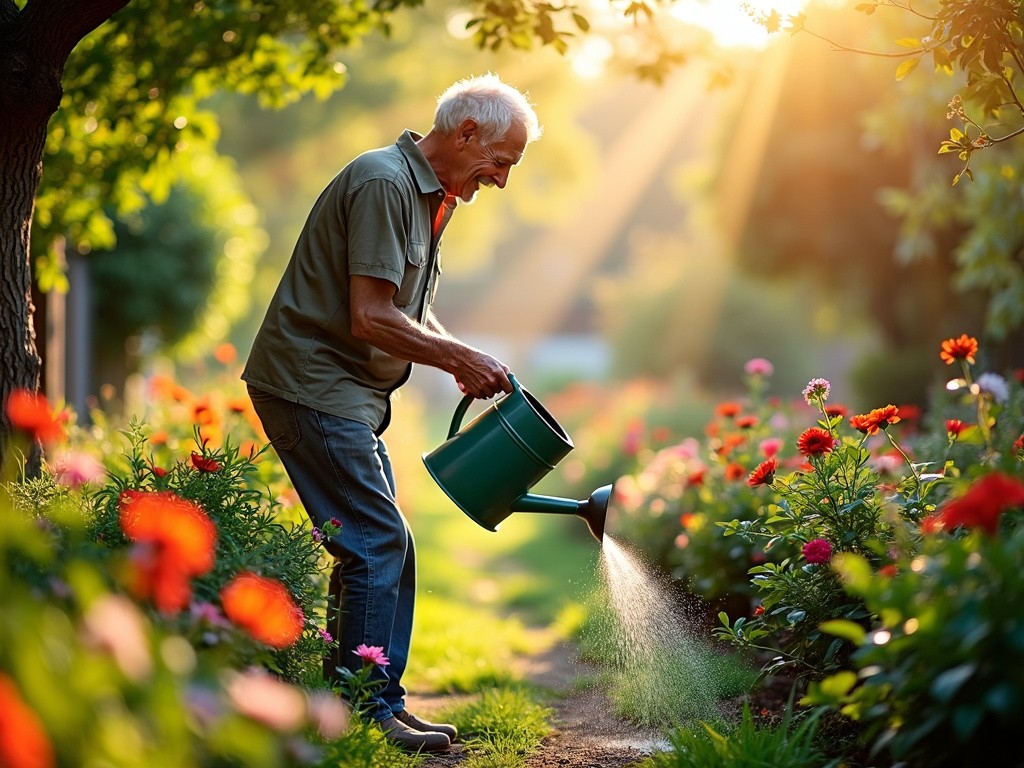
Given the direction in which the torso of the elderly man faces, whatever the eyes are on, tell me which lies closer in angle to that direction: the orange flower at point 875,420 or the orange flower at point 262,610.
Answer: the orange flower at point 875,420

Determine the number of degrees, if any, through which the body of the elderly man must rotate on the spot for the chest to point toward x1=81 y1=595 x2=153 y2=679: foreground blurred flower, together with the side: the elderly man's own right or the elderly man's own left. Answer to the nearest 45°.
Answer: approximately 90° to the elderly man's own right

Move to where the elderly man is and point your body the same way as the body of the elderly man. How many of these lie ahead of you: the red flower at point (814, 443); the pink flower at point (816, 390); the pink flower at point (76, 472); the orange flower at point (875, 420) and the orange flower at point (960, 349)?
4

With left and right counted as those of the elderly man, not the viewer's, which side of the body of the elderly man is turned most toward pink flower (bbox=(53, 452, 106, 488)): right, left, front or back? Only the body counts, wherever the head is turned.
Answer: back

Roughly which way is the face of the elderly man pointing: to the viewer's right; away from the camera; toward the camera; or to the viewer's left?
to the viewer's right

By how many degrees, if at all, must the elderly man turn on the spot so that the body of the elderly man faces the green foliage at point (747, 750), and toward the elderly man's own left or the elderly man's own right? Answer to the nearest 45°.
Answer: approximately 45° to the elderly man's own right

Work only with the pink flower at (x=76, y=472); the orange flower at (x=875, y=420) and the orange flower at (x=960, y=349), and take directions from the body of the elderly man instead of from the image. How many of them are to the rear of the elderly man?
1

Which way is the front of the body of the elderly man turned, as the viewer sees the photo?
to the viewer's right

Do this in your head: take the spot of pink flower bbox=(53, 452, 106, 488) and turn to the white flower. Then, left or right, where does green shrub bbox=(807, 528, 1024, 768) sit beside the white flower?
right

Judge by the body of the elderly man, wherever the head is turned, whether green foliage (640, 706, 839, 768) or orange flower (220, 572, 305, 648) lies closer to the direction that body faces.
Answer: the green foliage

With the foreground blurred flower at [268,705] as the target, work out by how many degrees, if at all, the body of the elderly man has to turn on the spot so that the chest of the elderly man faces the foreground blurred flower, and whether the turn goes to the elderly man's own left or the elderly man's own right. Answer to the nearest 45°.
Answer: approximately 90° to the elderly man's own right

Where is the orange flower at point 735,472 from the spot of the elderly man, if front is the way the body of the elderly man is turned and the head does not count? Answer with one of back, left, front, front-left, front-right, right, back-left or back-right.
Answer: front-left

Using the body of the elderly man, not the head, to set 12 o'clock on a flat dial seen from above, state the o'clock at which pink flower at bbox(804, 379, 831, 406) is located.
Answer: The pink flower is roughly at 12 o'clock from the elderly man.

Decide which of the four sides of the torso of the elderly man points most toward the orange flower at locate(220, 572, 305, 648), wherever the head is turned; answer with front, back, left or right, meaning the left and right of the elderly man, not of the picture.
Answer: right

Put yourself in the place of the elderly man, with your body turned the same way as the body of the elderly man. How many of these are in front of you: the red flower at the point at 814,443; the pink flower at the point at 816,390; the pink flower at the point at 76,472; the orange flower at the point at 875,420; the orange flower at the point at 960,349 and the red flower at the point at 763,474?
5

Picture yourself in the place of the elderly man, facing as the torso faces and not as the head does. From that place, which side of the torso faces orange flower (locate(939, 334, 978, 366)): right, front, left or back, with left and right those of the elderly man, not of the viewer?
front
